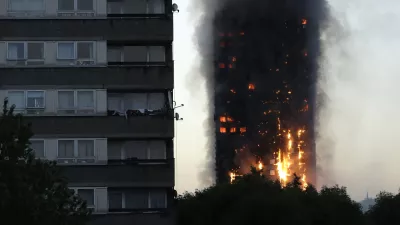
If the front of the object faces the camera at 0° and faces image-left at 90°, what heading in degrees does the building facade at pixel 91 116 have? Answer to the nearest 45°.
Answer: approximately 0°

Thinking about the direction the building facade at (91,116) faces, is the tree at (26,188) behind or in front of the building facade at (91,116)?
in front
